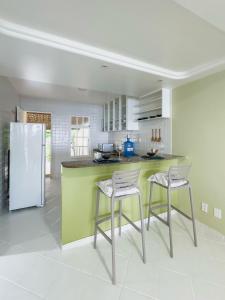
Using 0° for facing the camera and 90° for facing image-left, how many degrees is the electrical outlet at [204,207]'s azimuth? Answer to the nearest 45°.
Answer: approximately 45°

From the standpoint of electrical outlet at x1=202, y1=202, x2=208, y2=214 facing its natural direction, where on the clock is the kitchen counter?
The kitchen counter is roughly at 12 o'clock from the electrical outlet.

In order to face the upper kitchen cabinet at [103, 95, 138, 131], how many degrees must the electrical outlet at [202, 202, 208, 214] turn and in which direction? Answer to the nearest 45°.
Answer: approximately 90° to its right

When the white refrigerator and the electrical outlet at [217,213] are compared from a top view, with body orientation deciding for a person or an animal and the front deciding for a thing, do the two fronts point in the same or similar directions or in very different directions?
very different directions

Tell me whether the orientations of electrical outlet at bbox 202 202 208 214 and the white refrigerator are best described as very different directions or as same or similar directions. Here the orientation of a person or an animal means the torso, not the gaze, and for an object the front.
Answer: very different directions

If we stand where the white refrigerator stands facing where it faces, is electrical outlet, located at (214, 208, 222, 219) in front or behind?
in front
